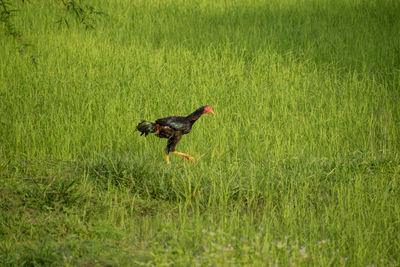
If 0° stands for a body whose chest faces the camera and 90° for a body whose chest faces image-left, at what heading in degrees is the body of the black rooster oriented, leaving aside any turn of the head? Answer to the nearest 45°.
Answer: approximately 270°
